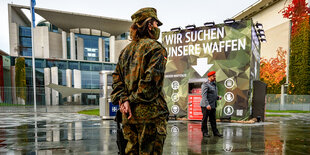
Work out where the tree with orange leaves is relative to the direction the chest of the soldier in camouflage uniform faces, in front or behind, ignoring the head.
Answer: in front

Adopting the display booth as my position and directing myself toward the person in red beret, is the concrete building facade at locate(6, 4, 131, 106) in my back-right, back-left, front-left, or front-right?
back-right

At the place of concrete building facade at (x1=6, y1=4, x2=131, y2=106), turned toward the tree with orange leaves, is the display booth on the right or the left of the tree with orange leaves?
right

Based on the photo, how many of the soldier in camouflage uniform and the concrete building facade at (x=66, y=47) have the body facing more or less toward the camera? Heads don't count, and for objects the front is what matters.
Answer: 1

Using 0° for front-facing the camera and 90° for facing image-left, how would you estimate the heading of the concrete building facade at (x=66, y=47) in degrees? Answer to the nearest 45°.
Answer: approximately 0°

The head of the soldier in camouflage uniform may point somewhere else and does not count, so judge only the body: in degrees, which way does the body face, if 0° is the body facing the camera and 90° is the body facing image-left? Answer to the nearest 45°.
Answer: approximately 225°

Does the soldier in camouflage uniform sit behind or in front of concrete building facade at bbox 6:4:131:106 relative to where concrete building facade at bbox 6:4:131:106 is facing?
in front

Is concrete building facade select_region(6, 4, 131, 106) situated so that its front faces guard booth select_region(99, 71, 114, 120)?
yes
